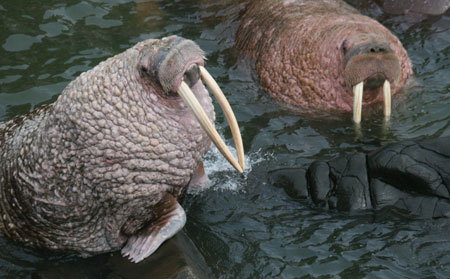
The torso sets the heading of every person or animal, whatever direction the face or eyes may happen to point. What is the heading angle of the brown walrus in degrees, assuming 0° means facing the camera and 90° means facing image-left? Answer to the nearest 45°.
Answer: approximately 315°

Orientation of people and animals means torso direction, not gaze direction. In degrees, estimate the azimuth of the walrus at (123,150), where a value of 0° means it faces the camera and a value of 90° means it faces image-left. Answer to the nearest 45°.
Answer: approximately 270°

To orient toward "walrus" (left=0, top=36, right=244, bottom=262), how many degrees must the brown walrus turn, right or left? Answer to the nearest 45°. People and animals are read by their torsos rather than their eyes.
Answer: approximately 90° to its right

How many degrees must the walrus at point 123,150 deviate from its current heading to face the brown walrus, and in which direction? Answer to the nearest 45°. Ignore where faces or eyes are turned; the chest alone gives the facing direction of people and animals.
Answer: approximately 45° to its left
